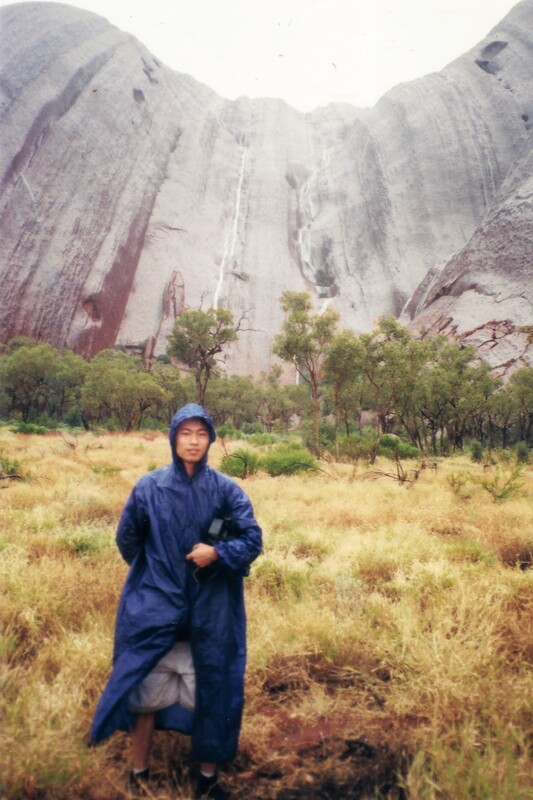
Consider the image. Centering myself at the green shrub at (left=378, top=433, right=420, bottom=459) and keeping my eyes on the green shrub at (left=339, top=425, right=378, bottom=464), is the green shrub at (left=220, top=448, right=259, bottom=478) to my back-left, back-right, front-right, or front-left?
front-left

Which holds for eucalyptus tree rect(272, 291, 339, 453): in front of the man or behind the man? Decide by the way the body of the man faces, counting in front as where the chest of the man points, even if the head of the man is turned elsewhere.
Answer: behind

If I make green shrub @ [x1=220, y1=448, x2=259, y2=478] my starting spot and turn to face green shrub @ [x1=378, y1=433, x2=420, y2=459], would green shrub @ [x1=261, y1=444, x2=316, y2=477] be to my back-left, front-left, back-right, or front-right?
front-right

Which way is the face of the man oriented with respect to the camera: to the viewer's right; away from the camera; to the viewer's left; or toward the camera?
toward the camera

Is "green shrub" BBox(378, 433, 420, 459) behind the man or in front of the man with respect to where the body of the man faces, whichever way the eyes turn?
behind

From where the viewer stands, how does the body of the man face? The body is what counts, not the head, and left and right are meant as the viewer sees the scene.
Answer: facing the viewer

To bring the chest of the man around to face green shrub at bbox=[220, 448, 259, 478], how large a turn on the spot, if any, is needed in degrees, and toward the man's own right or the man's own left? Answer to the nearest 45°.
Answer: approximately 180°

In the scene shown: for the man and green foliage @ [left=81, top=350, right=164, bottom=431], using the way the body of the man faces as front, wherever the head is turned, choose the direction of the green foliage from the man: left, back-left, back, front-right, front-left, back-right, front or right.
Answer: back

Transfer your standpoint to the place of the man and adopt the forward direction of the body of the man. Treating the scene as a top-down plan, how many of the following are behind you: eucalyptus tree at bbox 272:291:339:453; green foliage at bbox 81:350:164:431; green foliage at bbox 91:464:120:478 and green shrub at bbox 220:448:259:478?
4

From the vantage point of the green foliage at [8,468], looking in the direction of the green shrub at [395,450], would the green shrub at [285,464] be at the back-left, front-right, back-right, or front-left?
front-right

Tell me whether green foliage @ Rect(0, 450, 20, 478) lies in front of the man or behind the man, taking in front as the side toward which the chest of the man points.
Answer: behind

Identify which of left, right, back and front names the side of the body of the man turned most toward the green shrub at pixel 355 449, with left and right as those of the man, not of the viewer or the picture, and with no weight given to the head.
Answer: back
